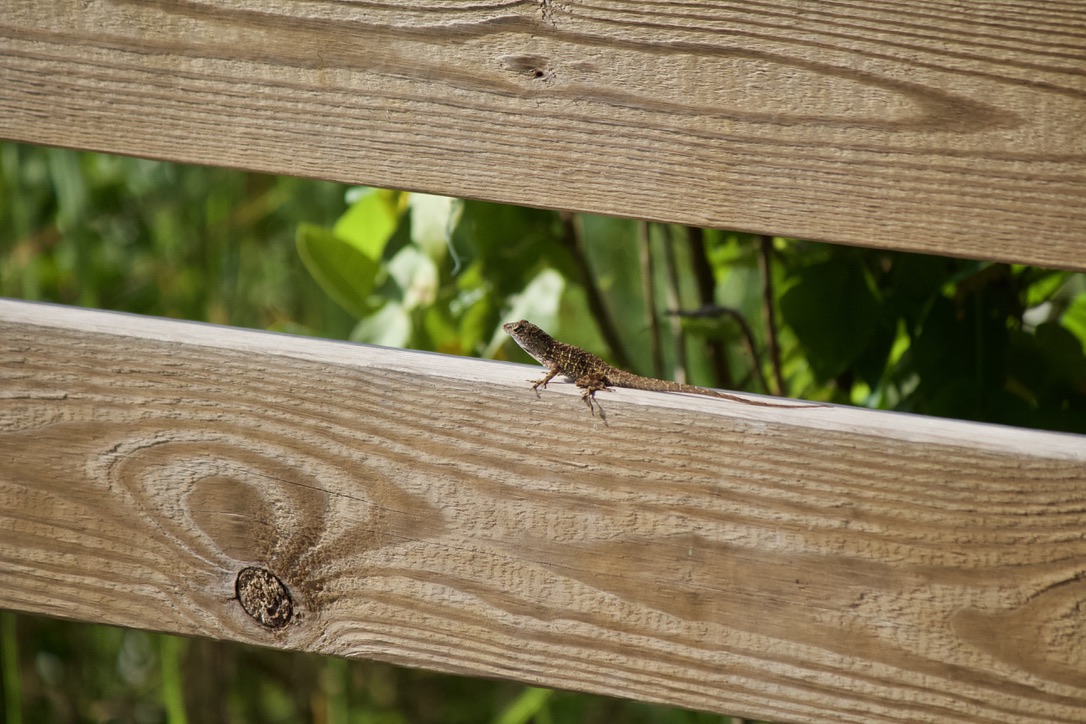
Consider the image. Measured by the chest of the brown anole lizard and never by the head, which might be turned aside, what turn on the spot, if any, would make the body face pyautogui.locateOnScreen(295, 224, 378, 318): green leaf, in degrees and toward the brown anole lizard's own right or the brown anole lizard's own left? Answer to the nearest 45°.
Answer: approximately 45° to the brown anole lizard's own right

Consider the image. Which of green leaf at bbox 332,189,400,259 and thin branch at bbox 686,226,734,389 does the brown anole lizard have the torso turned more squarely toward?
the green leaf

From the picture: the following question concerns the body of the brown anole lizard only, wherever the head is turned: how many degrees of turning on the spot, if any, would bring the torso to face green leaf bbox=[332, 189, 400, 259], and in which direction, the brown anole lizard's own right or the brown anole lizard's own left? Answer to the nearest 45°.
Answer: approximately 45° to the brown anole lizard's own right

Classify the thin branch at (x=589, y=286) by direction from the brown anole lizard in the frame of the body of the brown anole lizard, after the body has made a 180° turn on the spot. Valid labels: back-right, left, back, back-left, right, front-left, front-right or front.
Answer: left

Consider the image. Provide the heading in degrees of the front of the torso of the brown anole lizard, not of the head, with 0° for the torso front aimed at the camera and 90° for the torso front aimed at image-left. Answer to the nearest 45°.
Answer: approximately 90°
